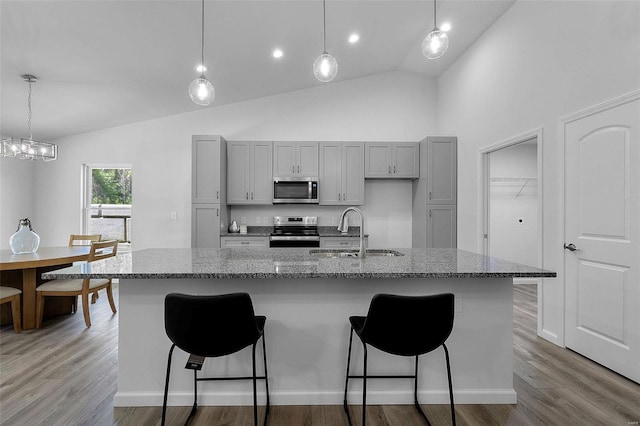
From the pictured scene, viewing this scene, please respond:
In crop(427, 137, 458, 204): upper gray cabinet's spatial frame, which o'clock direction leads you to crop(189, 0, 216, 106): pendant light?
The pendant light is roughly at 1 o'clock from the upper gray cabinet.

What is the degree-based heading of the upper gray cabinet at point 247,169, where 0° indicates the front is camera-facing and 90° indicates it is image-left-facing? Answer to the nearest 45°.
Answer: approximately 0°

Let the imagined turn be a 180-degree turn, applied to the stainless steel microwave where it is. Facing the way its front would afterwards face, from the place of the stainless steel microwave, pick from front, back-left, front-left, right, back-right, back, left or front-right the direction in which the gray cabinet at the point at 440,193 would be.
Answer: right

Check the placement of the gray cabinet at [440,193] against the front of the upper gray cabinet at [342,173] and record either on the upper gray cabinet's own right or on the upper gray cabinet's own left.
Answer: on the upper gray cabinet's own left

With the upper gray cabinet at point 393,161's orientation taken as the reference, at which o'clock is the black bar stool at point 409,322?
The black bar stool is roughly at 12 o'clock from the upper gray cabinet.

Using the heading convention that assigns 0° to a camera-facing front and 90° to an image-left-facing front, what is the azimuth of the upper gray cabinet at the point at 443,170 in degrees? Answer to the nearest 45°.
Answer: approximately 0°

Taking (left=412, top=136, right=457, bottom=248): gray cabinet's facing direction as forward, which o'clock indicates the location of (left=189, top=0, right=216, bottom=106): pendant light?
The pendant light is roughly at 1 o'clock from the gray cabinet.
